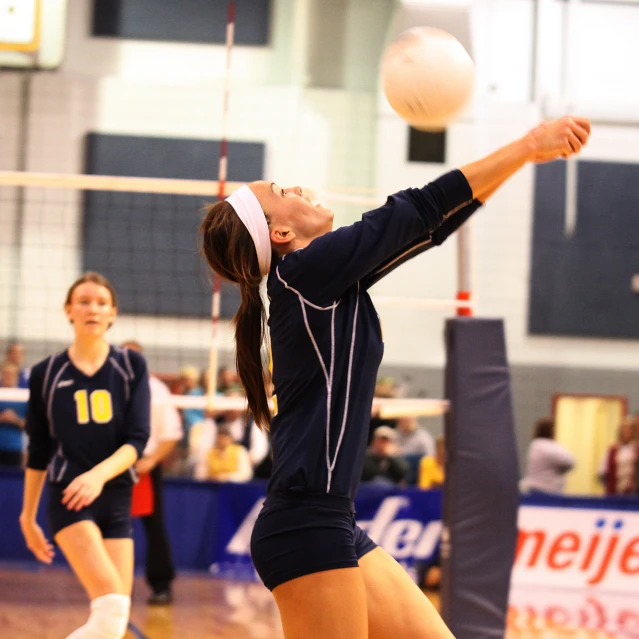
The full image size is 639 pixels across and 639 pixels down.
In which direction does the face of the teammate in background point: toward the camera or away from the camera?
toward the camera

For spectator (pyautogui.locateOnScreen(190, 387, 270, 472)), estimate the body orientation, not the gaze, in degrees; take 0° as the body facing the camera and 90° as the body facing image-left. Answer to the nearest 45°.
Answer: approximately 0°

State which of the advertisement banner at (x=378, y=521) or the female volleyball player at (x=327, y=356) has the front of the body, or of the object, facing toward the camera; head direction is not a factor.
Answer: the advertisement banner

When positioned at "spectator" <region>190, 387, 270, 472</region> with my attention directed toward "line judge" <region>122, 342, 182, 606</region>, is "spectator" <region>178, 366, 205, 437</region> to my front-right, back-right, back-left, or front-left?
back-right

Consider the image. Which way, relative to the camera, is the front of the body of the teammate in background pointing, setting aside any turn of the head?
toward the camera

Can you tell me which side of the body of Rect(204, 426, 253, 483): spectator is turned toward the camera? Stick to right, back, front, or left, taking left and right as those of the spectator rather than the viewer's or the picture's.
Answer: front

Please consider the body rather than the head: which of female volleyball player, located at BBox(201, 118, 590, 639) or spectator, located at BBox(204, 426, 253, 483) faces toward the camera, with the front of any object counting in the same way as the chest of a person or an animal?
the spectator

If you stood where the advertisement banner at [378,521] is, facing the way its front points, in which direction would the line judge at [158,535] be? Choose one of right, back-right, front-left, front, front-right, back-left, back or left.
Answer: front-right

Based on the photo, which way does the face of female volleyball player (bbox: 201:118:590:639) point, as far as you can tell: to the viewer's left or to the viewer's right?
to the viewer's right

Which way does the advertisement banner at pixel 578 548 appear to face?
toward the camera

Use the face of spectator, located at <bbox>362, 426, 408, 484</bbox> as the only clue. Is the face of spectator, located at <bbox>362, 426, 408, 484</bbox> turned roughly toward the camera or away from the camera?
toward the camera

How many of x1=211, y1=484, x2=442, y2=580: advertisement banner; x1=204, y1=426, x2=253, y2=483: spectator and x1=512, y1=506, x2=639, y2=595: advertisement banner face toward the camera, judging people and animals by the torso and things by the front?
3

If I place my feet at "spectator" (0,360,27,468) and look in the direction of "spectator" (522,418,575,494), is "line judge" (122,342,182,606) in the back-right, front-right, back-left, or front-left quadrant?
front-right

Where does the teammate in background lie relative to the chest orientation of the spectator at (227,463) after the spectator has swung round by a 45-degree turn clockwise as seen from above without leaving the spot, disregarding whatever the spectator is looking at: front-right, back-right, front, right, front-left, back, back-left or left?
front-left

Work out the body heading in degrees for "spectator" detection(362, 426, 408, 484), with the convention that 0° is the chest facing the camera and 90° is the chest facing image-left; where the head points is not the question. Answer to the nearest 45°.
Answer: approximately 0°

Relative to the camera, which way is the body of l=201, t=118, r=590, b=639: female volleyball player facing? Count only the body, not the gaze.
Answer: to the viewer's right

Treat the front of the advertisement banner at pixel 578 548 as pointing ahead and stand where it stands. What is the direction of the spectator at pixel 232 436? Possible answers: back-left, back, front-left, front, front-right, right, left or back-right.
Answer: right

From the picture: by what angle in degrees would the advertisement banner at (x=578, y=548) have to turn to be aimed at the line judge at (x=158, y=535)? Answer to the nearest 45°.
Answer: approximately 45° to its right

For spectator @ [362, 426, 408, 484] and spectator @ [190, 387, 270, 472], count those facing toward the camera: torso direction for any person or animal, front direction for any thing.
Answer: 2
